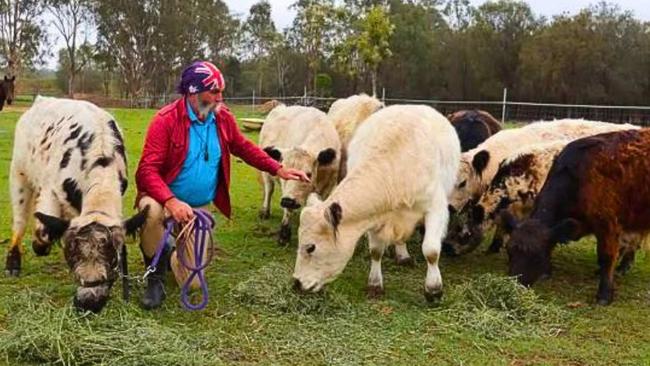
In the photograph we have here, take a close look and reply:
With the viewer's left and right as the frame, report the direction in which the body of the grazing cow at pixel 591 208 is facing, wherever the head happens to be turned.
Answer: facing to the left of the viewer

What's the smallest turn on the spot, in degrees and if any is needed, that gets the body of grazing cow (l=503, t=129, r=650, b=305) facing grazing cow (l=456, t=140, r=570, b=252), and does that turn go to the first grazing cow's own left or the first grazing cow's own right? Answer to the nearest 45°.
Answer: approximately 45° to the first grazing cow's own right

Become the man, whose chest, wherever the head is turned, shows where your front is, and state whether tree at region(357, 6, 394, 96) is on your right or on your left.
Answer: on your left

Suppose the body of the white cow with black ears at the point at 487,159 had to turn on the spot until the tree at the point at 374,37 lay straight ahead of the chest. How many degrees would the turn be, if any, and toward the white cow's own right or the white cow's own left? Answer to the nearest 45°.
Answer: approximately 90° to the white cow's own right

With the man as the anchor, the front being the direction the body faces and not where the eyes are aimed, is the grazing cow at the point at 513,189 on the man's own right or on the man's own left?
on the man's own left

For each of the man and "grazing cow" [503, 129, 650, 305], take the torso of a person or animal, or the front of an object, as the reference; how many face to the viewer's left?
1

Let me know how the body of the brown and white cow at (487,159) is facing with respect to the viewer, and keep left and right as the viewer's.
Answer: facing to the left of the viewer

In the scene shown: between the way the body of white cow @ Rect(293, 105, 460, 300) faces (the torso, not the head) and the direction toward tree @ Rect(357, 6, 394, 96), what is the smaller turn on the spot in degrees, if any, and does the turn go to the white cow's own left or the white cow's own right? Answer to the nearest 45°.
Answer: approximately 135° to the white cow's own right

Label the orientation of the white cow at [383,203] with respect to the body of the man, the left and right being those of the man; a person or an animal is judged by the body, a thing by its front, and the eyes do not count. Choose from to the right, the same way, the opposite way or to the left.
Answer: to the right

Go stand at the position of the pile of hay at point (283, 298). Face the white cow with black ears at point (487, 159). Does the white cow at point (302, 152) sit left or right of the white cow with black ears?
left
